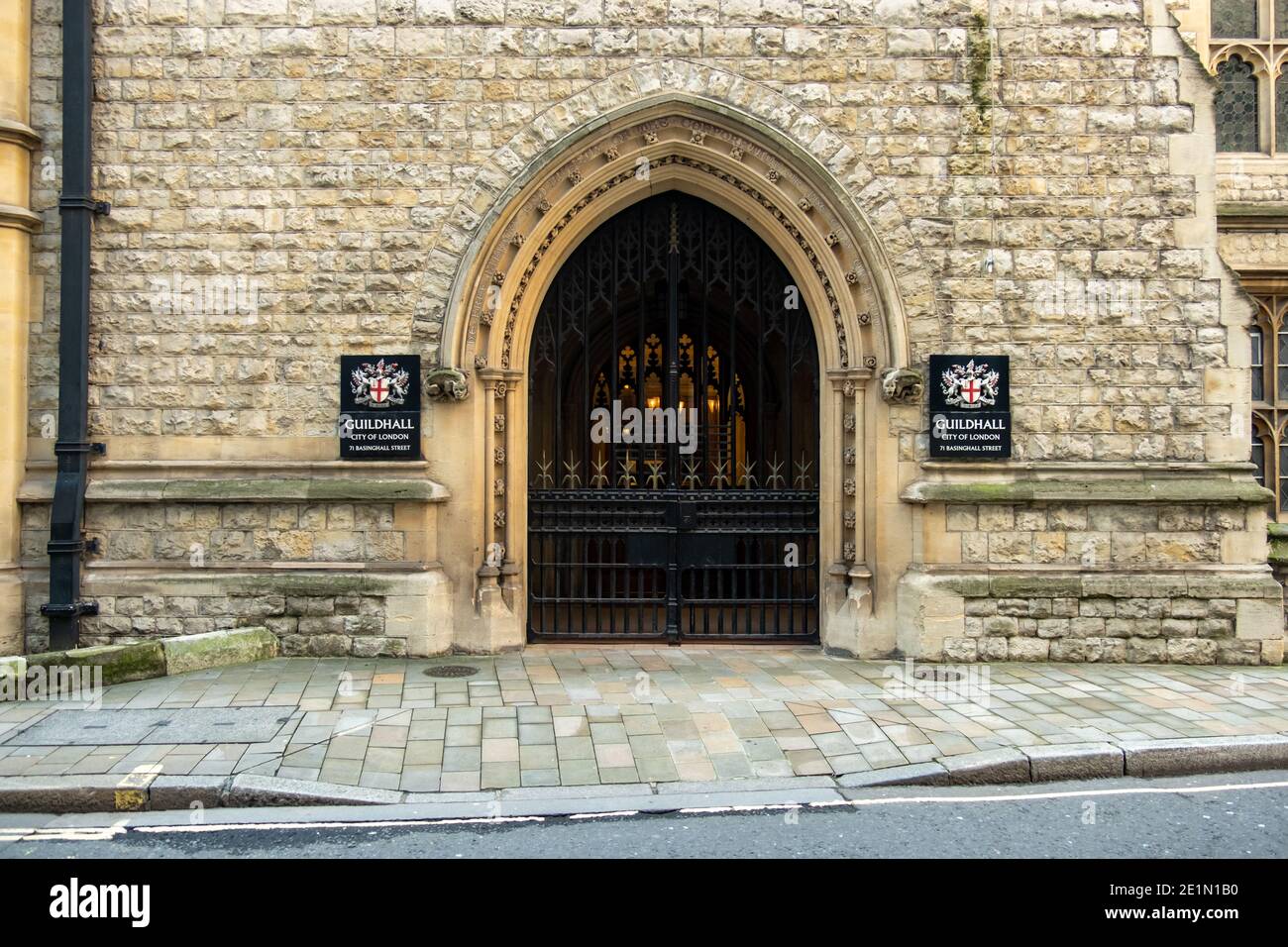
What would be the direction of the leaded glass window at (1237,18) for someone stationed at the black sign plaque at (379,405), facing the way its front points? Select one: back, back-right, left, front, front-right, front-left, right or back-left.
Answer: left

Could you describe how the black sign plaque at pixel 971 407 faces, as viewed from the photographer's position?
facing the viewer

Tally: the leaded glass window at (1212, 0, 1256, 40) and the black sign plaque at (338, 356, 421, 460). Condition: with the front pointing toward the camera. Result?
2

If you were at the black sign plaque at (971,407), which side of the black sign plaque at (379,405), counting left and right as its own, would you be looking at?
left

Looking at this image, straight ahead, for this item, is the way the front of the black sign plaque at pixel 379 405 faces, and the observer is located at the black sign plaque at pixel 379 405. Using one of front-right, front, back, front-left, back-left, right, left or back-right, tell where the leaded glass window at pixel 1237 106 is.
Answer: left

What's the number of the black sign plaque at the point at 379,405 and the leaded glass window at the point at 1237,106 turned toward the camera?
2

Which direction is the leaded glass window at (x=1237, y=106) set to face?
toward the camera

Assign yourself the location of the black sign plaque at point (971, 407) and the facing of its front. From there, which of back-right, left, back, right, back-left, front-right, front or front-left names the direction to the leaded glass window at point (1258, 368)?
back-left

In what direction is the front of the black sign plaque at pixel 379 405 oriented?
toward the camera
